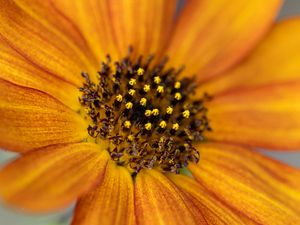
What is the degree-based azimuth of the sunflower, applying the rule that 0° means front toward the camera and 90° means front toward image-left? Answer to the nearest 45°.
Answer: approximately 0°
